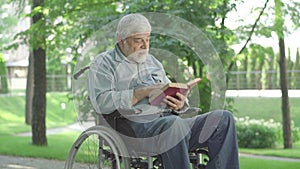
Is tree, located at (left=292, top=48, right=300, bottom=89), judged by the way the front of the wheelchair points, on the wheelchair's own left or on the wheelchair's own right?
on the wheelchair's own left

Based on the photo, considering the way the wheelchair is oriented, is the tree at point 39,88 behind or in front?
behind

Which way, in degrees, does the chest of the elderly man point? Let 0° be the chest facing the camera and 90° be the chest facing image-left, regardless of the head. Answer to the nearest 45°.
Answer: approximately 315°

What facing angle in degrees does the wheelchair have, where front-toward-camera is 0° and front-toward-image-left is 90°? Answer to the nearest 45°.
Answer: approximately 315°

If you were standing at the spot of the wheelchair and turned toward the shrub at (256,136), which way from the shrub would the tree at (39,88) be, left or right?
left
